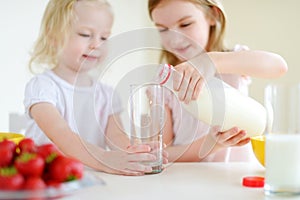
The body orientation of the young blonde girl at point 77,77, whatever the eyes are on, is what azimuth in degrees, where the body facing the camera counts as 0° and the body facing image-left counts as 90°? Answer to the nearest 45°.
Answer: approximately 315°

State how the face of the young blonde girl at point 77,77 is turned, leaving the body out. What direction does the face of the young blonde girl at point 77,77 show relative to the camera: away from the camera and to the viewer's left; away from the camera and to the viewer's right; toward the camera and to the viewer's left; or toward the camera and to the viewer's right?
toward the camera and to the viewer's right

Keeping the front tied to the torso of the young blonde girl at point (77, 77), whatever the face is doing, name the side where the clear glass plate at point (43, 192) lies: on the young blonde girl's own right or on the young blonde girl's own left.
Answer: on the young blonde girl's own right

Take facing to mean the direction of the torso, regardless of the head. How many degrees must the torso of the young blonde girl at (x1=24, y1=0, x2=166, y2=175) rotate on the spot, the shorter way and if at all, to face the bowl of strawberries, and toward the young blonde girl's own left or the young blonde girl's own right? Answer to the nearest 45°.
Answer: approximately 45° to the young blonde girl's own right
